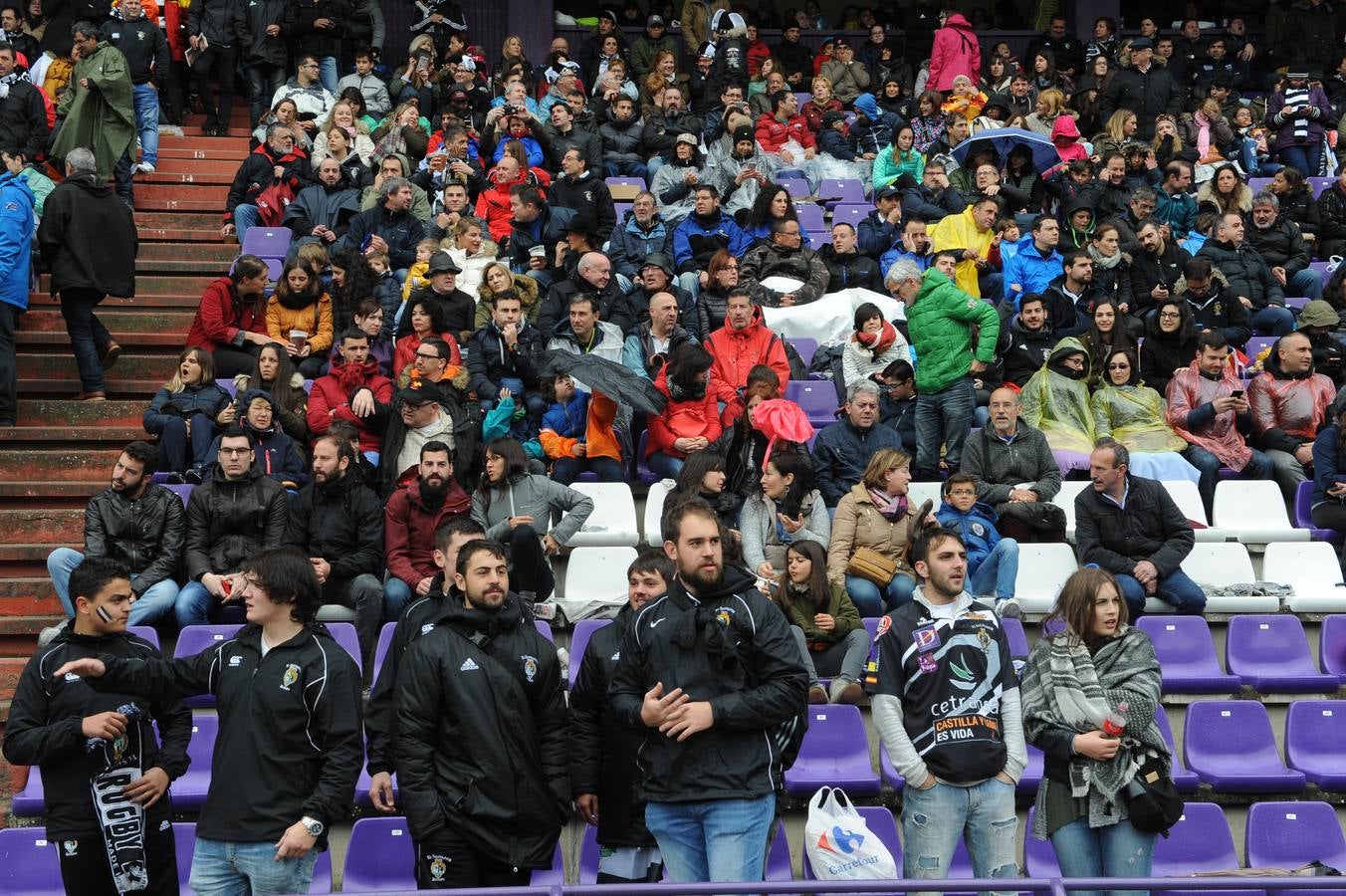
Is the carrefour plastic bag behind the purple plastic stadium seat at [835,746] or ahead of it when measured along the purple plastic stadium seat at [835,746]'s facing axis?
ahead

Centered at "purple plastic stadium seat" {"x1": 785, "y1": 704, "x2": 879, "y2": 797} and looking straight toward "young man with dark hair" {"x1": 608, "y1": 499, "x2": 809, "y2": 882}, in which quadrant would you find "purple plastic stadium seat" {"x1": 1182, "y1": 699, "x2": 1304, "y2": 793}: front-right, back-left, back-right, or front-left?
back-left

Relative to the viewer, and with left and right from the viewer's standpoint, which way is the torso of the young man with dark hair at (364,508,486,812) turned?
facing the viewer and to the right of the viewer

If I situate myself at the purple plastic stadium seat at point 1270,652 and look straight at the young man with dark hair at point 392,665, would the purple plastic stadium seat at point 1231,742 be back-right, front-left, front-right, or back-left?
front-left

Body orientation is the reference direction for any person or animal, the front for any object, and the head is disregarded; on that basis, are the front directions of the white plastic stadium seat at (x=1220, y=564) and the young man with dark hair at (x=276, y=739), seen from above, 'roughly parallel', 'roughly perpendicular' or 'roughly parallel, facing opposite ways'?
roughly parallel

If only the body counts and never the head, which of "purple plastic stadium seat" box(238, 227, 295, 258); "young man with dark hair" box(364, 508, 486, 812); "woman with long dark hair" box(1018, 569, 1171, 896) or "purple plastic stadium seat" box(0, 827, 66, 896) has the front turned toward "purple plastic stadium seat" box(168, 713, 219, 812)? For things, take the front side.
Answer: "purple plastic stadium seat" box(238, 227, 295, 258)

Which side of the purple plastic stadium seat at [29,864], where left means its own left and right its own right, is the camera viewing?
front

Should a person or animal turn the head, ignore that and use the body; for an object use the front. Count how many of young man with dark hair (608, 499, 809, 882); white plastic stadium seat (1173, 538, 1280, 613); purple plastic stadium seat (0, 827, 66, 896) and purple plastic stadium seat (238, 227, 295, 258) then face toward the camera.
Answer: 4

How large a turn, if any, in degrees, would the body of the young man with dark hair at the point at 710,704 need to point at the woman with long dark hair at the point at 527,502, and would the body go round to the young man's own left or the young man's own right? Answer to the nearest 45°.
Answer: approximately 180°

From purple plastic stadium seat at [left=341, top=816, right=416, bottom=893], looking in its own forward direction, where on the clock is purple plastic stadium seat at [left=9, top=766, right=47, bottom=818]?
purple plastic stadium seat at [left=9, top=766, right=47, bottom=818] is roughly at 4 o'clock from purple plastic stadium seat at [left=341, top=816, right=416, bottom=893].

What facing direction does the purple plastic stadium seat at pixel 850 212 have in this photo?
toward the camera

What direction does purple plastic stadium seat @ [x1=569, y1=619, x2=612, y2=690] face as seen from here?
toward the camera

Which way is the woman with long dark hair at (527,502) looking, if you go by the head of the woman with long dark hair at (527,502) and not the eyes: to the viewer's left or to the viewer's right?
to the viewer's left

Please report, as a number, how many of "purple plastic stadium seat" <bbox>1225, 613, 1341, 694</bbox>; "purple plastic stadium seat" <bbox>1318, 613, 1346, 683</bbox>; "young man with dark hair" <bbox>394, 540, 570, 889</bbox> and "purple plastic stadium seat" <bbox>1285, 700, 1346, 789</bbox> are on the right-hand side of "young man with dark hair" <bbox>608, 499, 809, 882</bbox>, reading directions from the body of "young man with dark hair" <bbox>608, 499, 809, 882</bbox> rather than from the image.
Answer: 1

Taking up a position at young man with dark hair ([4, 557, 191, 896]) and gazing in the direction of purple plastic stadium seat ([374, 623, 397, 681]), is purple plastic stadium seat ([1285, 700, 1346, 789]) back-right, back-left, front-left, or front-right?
front-right

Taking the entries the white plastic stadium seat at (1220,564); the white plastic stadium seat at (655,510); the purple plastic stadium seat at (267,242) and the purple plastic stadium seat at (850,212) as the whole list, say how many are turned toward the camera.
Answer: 4

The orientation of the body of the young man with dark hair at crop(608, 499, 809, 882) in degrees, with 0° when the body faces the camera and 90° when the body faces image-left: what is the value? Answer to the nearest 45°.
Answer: approximately 0°
